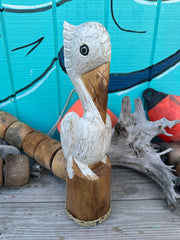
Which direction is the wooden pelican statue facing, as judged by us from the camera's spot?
facing the viewer and to the right of the viewer
